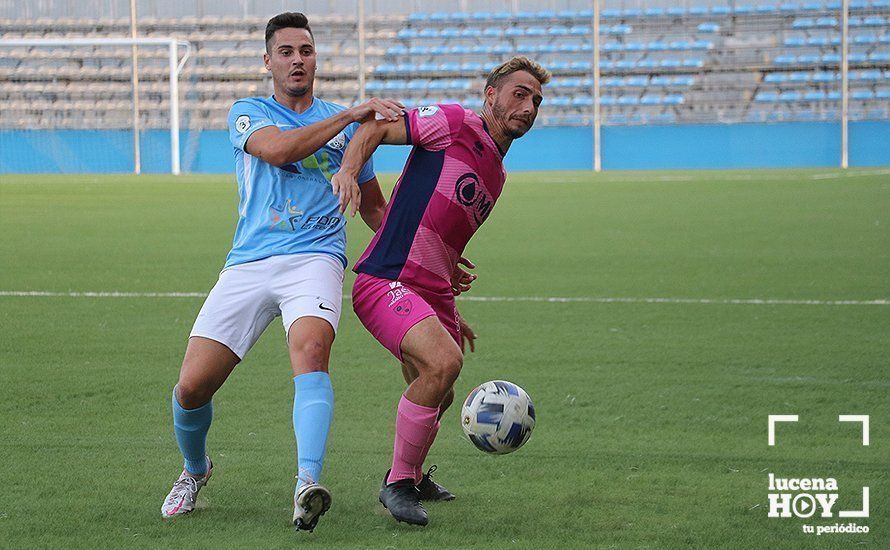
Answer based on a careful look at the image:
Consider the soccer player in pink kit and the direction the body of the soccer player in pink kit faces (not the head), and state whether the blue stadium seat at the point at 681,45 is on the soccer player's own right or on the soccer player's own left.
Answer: on the soccer player's own left

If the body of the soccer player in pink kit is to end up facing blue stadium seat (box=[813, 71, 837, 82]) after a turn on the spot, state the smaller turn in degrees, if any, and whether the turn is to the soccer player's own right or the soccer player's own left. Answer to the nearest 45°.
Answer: approximately 135° to the soccer player's own left

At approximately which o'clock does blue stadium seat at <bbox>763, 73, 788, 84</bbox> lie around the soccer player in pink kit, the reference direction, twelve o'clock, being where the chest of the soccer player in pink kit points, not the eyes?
The blue stadium seat is roughly at 8 o'clock from the soccer player in pink kit.

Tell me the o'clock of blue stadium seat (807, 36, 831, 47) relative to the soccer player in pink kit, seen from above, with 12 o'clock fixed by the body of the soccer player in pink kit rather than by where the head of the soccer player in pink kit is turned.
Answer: The blue stadium seat is roughly at 8 o'clock from the soccer player in pink kit.
